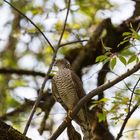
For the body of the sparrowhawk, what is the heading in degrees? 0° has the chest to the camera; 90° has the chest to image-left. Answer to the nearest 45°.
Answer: approximately 45°
